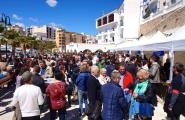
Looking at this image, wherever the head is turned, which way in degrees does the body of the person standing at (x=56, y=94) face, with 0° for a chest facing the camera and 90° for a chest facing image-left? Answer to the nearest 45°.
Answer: approximately 180°

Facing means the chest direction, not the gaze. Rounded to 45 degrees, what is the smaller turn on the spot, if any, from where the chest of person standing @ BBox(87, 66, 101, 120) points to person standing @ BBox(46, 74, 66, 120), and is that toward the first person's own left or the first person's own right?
approximately 135° to the first person's own left

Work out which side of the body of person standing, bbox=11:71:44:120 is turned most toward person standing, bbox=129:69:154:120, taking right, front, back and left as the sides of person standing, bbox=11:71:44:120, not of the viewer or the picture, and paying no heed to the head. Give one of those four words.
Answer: right

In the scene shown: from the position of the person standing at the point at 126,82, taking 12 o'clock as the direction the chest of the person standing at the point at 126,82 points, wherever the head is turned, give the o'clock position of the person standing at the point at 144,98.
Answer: the person standing at the point at 144,98 is roughly at 10 o'clock from the person standing at the point at 126,82.

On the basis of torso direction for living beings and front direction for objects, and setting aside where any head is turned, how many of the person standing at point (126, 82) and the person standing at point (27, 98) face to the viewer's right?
0

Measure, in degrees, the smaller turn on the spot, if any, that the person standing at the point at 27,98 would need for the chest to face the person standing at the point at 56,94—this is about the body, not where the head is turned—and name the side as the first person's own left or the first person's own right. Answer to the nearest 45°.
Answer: approximately 45° to the first person's own right

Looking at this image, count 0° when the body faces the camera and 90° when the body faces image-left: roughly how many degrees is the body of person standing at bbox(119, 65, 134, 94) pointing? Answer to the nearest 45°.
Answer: approximately 45°

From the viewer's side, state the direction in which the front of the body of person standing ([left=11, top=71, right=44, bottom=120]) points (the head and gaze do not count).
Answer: away from the camera
